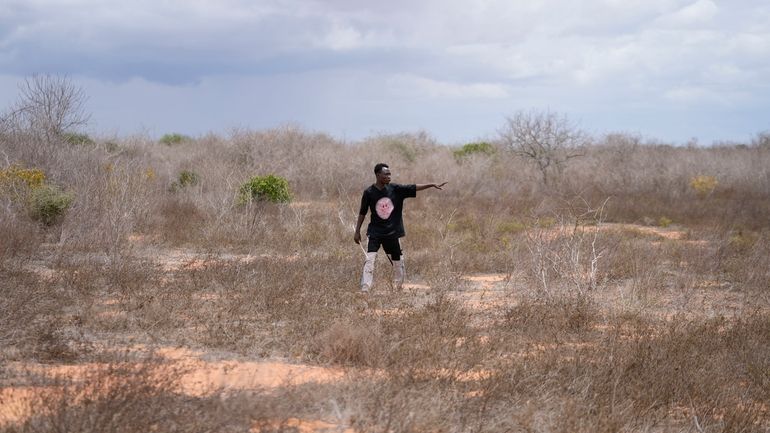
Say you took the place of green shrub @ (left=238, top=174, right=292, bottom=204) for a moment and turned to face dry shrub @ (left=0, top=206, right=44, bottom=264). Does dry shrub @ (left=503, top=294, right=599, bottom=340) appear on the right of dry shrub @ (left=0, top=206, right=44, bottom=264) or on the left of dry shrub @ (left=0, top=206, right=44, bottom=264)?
left

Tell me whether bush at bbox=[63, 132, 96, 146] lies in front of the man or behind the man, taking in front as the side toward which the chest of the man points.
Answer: behind

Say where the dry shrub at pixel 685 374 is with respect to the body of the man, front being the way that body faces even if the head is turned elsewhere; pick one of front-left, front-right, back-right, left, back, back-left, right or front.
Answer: front-left

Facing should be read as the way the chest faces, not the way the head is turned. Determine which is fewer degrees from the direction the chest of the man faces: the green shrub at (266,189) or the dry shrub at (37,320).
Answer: the dry shrub

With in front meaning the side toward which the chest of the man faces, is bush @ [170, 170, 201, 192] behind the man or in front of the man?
behind

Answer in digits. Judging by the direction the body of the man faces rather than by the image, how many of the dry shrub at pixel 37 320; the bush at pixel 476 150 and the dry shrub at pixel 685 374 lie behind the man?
1

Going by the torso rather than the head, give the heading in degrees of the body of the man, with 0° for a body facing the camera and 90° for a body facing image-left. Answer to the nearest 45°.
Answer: approximately 0°

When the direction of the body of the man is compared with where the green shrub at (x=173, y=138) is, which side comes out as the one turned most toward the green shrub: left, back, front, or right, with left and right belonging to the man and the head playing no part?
back

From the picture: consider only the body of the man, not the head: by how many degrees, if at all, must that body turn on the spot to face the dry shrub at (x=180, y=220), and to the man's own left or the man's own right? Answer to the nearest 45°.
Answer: approximately 135° to the man's own right

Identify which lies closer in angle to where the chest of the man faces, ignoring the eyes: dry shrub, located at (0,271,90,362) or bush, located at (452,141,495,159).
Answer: the dry shrub
